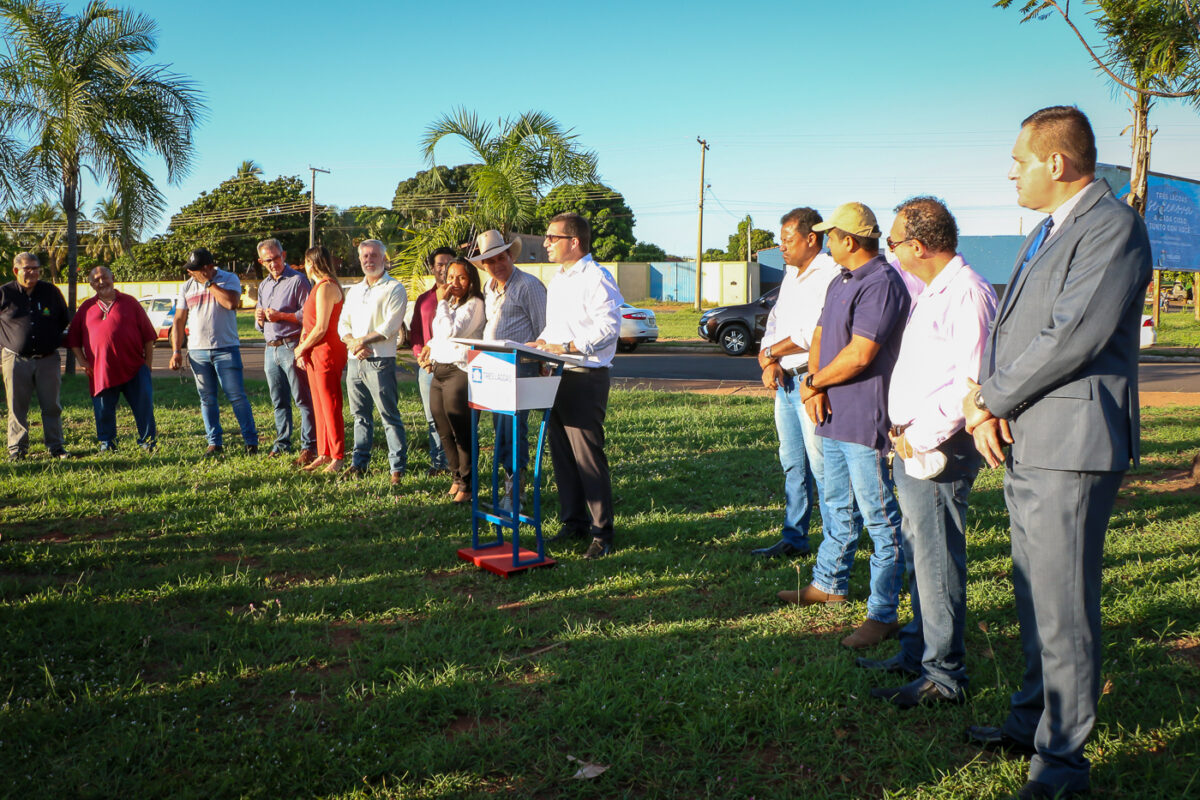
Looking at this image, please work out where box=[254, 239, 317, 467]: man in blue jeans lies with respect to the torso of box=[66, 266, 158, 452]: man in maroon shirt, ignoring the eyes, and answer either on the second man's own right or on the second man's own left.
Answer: on the second man's own left

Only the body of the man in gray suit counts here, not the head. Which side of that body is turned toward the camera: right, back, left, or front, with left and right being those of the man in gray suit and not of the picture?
left

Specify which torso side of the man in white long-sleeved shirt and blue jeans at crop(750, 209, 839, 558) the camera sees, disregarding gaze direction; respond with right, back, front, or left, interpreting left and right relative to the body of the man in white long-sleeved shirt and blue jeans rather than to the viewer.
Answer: left

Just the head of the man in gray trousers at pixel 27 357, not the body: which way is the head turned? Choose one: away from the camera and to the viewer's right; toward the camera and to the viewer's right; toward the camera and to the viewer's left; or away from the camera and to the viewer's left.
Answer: toward the camera and to the viewer's right

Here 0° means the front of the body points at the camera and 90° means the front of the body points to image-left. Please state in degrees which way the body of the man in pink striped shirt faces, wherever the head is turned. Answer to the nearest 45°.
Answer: approximately 90°

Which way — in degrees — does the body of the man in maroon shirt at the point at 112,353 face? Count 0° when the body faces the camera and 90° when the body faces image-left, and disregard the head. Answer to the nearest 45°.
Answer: approximately 0°

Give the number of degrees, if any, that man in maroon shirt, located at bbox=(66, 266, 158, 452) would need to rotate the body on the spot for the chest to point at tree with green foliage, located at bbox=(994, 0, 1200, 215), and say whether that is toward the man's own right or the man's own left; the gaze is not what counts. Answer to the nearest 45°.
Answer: approximately 45° to the man's own left

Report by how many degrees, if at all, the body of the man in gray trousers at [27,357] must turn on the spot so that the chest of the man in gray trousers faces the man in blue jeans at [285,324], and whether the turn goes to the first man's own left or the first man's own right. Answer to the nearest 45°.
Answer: approximately 45° to the first man's own left

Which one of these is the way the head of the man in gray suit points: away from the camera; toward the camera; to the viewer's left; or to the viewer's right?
to the viewer's left

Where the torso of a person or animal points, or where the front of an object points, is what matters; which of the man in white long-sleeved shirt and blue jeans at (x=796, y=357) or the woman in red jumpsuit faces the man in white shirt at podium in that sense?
the man in white long-sleeved shirt and blue jeans

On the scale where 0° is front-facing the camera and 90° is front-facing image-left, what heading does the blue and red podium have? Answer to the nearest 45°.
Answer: approximately 45°

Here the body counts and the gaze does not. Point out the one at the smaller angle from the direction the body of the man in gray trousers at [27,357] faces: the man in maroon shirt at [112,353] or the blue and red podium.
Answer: the blue and red podium
